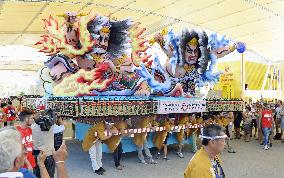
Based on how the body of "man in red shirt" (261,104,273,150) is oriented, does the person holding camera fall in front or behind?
in front

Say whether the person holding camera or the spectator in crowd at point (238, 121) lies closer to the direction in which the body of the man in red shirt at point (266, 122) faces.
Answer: the person holding camera

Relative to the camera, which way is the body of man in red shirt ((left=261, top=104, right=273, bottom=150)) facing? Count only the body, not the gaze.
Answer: toward the camera

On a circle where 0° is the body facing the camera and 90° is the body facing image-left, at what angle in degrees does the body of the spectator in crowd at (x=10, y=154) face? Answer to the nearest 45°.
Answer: approximately 225°

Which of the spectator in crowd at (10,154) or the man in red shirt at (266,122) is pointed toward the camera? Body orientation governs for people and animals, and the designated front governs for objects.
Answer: the man in red shirt

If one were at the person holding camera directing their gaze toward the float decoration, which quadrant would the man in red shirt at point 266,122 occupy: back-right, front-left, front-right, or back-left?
front-right

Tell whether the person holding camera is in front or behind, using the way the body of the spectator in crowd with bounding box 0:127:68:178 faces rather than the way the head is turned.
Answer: in front

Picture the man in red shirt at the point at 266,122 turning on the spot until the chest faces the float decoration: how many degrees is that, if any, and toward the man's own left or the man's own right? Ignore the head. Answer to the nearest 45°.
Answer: approximately 45° to the man's own right

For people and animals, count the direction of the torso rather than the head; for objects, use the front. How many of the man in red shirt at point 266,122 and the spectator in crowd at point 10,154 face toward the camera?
1

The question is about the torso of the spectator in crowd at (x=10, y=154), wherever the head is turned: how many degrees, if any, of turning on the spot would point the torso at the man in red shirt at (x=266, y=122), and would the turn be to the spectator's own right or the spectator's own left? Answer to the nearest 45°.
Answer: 0° — they already face them

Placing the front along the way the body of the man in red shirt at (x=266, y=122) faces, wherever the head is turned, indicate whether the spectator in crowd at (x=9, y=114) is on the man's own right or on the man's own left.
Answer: on the man's own right

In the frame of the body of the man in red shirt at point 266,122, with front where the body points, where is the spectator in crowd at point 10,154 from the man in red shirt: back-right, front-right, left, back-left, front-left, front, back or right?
front
